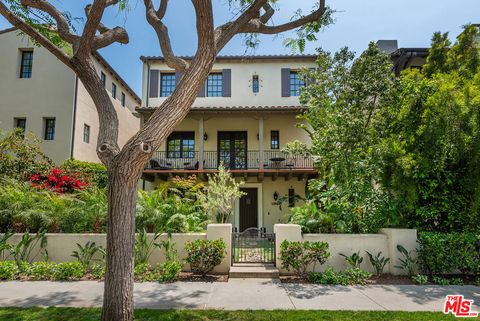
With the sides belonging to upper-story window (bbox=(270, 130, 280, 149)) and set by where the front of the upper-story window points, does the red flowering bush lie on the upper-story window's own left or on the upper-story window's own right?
on the upper-story window's own right

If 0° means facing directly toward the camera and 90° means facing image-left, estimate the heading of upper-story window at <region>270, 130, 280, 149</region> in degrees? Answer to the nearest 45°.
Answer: approximately 0°

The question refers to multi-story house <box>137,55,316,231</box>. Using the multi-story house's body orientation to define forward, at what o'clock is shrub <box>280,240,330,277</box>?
The shrub is roughly at 12 o'clock from the multi-story house.

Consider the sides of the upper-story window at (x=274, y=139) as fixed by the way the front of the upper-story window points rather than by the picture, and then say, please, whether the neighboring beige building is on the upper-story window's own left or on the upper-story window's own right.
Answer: on the upper-story window's own right

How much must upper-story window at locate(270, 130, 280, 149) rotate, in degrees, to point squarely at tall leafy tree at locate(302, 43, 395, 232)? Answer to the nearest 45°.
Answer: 0° — it already faces it

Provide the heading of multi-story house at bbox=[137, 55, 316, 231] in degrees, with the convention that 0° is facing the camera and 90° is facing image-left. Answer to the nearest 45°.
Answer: approximately 0°
